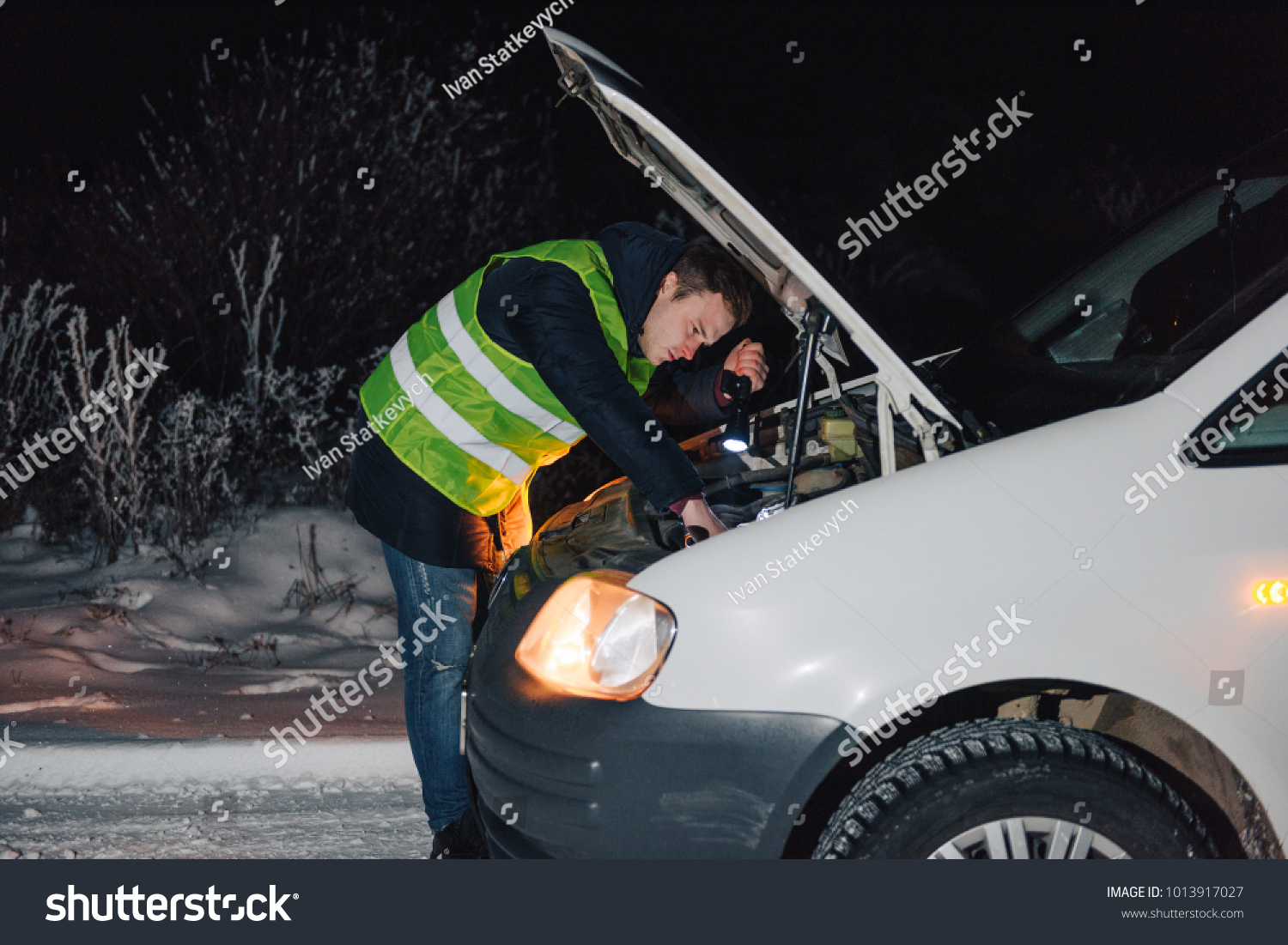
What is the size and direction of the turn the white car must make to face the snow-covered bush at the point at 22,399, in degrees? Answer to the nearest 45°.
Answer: approximately 45° to its right

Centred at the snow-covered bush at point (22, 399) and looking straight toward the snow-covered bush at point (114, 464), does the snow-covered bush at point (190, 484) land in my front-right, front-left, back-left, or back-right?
front-left

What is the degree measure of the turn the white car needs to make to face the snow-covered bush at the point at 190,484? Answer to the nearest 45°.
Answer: approximately 45° to its right

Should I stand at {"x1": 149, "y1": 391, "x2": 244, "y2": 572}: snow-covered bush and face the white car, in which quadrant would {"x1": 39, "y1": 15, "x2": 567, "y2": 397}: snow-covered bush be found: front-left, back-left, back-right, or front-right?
back-left

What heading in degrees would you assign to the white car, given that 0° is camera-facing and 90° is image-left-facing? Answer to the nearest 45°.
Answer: approximately 90°

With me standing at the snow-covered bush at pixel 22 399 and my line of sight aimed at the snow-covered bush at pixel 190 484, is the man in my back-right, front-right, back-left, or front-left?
front-right
